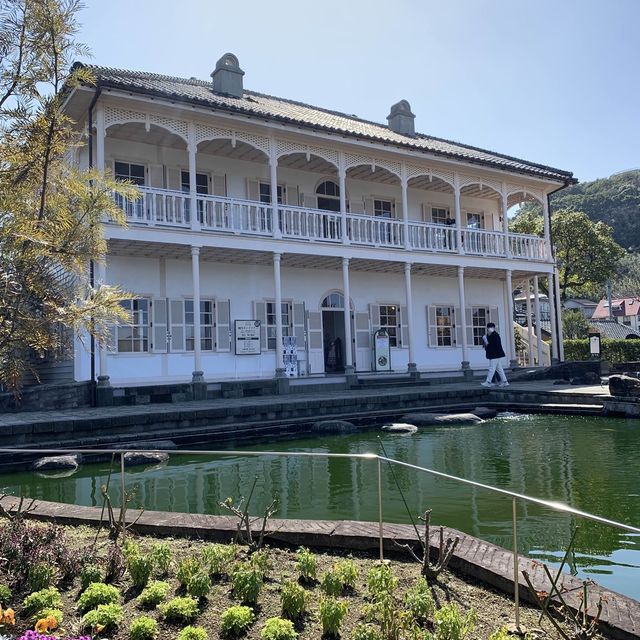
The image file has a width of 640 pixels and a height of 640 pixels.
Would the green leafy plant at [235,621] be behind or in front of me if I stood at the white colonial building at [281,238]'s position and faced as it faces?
in front

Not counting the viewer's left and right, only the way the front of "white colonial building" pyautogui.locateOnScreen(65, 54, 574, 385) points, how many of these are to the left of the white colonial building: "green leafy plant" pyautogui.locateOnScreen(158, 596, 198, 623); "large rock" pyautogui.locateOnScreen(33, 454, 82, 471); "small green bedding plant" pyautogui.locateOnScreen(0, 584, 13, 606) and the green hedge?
1

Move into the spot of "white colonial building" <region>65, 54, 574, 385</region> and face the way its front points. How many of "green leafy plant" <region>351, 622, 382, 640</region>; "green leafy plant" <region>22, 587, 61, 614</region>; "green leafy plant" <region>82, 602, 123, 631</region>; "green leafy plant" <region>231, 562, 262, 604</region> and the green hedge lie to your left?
1

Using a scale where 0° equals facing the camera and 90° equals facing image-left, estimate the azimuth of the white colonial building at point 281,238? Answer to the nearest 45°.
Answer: approximately 315°

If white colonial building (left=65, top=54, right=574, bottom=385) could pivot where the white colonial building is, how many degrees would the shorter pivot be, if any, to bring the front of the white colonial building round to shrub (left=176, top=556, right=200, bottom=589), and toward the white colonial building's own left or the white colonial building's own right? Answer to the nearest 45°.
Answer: approximately 45° to the white colonial building's own right

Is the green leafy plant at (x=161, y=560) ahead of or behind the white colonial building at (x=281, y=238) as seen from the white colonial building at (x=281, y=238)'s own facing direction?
ahead

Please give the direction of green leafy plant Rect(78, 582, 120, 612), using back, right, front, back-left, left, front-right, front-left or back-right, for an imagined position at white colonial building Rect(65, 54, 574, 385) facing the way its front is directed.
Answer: front-right

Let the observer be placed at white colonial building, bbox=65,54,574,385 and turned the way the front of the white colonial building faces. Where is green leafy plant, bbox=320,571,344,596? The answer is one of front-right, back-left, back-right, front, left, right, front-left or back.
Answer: front-right

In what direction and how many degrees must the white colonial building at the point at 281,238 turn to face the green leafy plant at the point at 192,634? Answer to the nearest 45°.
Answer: approximately 45° to its right

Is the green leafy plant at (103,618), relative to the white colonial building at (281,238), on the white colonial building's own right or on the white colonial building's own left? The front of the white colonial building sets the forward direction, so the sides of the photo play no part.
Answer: on the white colonial building's own right

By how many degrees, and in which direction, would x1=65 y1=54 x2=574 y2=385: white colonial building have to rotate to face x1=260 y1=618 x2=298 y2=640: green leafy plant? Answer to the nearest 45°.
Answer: approximately 45° to its right

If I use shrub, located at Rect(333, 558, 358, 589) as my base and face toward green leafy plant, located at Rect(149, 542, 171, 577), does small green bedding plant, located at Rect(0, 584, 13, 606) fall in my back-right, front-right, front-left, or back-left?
front-left

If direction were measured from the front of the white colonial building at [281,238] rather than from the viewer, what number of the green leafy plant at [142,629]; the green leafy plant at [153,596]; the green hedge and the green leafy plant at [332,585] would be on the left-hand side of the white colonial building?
1

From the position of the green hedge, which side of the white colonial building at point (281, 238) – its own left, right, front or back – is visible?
left
